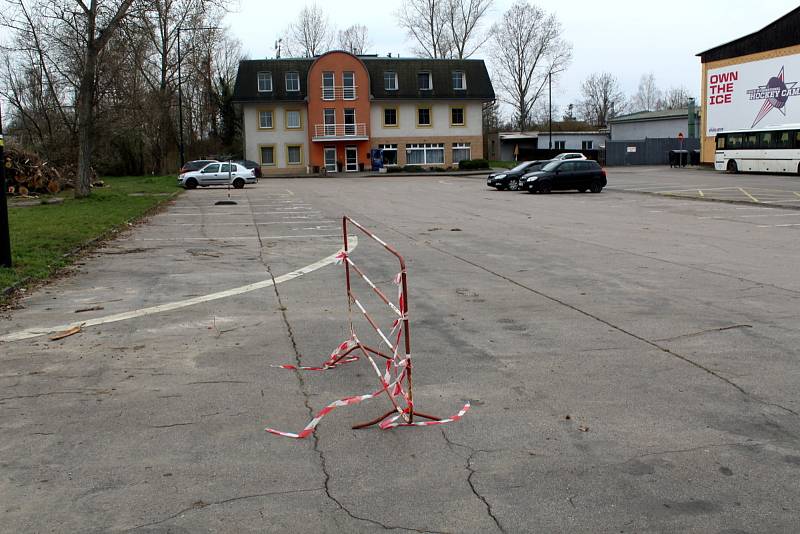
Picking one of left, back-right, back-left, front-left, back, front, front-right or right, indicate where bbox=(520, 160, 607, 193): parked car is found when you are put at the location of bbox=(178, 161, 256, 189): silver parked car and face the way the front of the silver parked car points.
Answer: back-left

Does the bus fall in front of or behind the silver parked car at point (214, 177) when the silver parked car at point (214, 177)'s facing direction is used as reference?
behind

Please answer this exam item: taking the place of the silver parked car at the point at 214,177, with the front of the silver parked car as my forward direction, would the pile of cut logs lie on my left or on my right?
on my left

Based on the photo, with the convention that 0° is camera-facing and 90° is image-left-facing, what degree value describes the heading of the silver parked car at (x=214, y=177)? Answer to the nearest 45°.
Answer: approximately 90°

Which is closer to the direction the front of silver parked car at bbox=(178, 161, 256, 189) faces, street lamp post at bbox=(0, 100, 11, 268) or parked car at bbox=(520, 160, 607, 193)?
the street lamp post

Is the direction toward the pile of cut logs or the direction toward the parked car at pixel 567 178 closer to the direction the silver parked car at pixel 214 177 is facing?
the pile of cut logs

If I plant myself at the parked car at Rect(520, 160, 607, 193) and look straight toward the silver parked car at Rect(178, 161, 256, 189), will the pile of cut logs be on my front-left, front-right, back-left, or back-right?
front-left

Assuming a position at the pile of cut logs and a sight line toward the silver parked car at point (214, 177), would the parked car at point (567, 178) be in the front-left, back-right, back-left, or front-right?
front-right

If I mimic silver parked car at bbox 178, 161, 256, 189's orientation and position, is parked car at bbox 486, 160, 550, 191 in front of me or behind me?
behind

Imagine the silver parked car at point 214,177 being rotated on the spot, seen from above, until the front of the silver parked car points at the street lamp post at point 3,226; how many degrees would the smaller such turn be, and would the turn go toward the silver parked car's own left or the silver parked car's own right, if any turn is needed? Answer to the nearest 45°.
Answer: approximately 90° to the silver parked car's own left

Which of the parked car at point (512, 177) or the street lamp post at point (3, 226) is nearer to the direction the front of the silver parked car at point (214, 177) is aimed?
the street lamp post
